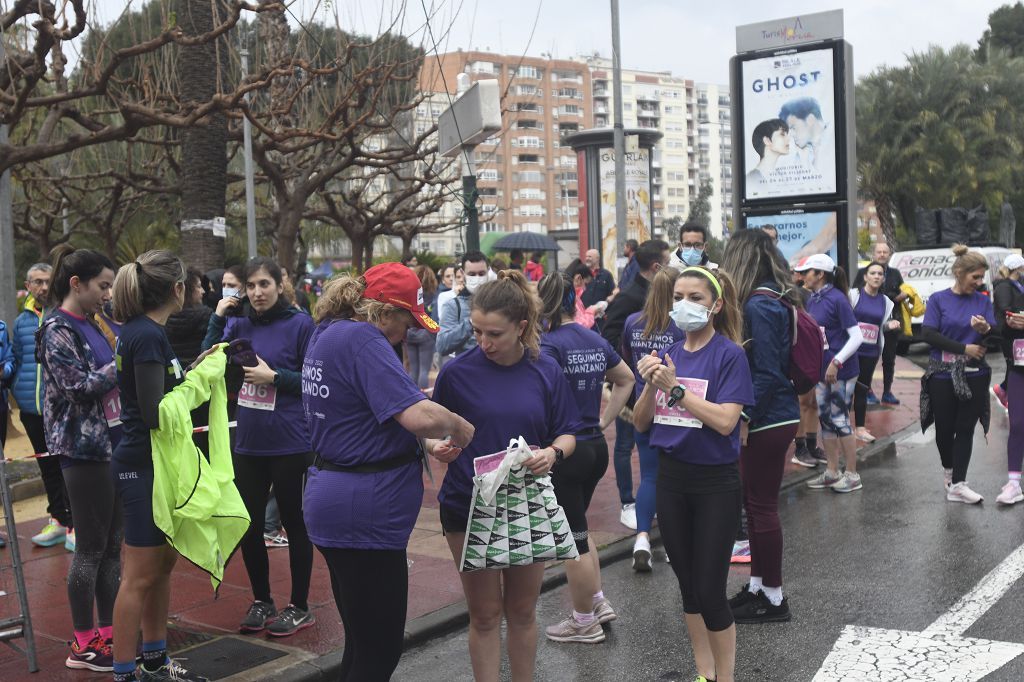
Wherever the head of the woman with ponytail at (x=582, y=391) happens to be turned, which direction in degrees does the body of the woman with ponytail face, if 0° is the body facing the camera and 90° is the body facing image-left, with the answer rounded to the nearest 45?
approximately 135°

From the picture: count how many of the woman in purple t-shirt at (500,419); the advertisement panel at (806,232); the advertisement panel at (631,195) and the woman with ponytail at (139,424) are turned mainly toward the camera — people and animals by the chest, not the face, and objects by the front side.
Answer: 3

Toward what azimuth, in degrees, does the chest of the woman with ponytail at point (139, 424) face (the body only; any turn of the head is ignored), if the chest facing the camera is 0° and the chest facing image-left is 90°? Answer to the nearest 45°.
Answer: approximately 270°

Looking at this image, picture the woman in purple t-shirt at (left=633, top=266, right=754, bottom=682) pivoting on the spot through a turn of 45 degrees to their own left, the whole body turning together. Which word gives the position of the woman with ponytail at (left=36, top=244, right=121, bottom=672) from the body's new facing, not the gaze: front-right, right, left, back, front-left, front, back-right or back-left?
right

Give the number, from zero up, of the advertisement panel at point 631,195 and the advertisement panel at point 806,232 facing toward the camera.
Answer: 2

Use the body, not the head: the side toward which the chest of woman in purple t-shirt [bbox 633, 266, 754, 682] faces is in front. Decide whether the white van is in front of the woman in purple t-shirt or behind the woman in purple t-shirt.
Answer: behind

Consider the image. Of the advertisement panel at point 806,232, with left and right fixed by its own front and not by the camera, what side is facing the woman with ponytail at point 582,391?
front

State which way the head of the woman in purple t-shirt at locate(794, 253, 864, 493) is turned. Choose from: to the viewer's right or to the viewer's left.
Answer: to the viewer's left

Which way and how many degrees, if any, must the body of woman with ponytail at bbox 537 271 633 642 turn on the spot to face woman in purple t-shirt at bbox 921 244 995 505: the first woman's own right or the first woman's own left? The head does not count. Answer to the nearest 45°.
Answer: approximately 90° to the first woman's own right

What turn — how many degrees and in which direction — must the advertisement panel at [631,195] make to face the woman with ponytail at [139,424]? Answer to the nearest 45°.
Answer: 0° — it already faces them

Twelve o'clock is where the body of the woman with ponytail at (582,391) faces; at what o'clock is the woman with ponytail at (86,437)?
the woman with ponytail at (86,437) is roughly at 10 o'clock from the woman with ponytail at (582,391).

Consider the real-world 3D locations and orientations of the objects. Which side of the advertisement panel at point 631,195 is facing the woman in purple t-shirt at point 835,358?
front

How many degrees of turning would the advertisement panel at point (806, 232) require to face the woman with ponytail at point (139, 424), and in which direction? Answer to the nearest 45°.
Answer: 0° — it already faces them

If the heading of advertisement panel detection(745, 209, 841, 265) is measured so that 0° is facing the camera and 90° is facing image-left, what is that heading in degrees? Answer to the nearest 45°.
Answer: approximately 0°
